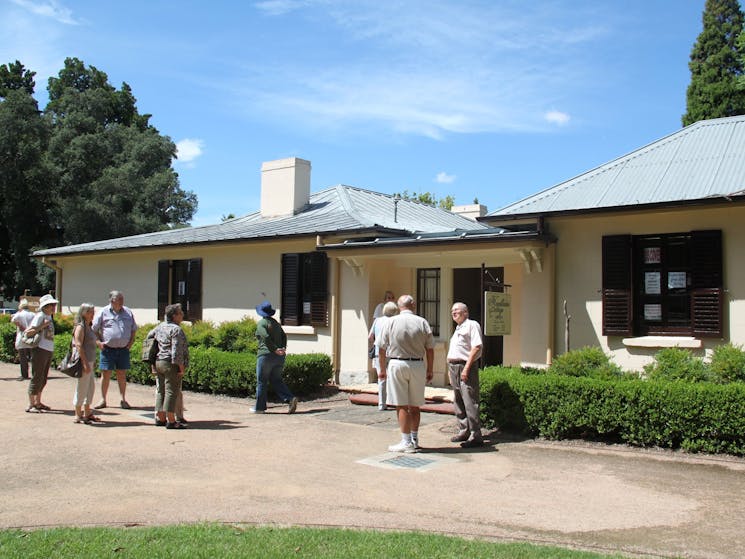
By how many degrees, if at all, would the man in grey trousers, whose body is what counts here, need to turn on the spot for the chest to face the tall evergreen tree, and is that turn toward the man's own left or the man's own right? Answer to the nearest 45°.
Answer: approximately 180°

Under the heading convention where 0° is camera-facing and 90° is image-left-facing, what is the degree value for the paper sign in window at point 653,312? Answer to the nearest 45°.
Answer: approximately 0°

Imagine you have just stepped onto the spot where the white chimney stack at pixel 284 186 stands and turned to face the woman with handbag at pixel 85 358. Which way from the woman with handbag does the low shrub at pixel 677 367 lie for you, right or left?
left

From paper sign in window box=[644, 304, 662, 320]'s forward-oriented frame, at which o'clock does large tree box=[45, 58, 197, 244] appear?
The large tree is roughly at 4 o'clock from the paper sign in window.

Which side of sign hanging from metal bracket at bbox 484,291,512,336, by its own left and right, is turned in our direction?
front

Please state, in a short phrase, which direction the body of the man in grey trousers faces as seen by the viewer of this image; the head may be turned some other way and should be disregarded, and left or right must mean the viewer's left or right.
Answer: facing the viewer and to the left of the viewer

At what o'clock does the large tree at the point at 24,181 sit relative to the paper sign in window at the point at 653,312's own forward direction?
The large tree is roughly at 4 o'clock from the paper sign in window.

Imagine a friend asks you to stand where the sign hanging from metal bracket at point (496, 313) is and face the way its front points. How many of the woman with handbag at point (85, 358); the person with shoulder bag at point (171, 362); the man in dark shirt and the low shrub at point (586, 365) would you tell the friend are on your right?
3

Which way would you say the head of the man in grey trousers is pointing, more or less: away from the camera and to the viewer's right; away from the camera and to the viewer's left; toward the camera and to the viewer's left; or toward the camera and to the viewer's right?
toward the camera and to the viewer's left

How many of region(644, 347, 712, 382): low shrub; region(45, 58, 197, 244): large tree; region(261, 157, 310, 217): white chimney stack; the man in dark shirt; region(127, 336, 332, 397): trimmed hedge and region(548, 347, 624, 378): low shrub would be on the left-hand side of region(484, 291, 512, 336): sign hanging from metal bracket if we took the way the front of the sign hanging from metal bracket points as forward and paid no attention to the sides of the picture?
2

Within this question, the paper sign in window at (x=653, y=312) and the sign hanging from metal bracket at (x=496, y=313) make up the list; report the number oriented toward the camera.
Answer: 2

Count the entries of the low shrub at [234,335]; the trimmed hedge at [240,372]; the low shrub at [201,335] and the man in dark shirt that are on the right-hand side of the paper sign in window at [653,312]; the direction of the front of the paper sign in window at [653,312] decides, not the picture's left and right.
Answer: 4

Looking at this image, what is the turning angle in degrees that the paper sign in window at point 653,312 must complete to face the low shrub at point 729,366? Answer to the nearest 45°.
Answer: approximately 45° to its left

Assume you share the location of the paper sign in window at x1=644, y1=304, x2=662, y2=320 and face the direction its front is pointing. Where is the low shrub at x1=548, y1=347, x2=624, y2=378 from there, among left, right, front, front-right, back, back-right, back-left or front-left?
front-right
